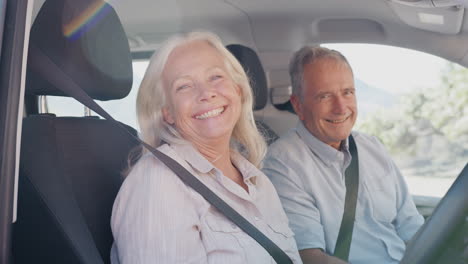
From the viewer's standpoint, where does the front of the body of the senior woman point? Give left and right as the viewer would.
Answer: facing the viewer and to the right of the viewer

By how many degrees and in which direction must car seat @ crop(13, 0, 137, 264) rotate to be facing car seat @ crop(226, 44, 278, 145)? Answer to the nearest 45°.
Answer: approximately 90° to its left

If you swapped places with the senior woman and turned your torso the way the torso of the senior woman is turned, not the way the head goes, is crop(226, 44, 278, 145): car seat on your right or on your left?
on your left

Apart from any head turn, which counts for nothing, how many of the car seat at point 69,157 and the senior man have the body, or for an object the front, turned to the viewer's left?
0

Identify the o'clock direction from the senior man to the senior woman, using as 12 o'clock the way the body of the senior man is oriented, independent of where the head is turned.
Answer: The senior woman is roughly at 3 o'clock from the senior man.

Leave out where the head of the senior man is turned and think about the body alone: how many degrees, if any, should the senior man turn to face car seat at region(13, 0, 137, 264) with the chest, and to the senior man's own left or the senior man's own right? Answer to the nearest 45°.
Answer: approximately 90° to the senior man's own right
